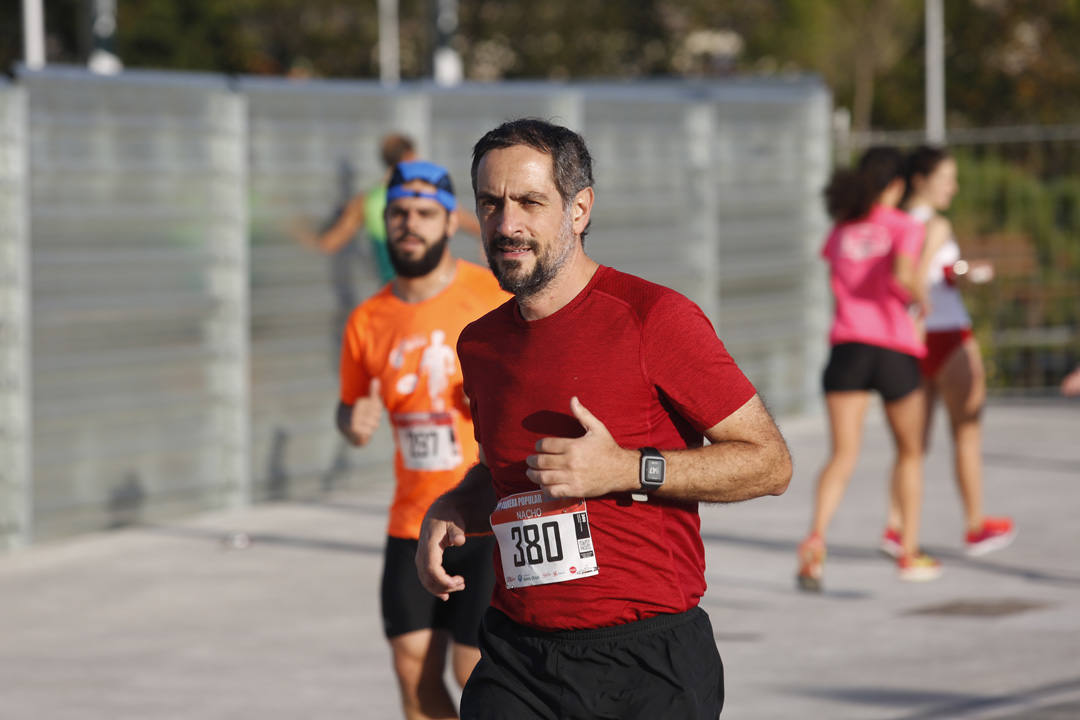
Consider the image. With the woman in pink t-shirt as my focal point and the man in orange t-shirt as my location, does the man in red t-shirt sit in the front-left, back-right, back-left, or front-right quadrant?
back-right

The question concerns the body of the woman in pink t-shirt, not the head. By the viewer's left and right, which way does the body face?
facing away from the viewer and to the right of the viewer

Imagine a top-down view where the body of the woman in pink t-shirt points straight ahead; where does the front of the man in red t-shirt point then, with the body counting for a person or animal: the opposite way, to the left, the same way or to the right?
the opposite way

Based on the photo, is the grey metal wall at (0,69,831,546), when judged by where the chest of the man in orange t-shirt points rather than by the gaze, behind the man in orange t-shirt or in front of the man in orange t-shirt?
behind

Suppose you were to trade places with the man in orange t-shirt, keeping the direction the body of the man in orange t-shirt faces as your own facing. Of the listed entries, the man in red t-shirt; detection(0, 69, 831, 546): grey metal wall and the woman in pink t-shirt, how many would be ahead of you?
1

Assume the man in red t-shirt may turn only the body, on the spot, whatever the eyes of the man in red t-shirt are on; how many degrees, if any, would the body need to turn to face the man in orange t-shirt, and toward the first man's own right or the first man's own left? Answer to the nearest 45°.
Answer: approximately 135° to the first man's own right

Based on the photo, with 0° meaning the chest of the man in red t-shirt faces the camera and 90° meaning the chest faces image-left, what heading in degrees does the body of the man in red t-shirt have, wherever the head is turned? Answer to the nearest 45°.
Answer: approximately 45°

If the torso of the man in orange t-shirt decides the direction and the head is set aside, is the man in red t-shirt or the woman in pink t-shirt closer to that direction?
the man in red t-shirt

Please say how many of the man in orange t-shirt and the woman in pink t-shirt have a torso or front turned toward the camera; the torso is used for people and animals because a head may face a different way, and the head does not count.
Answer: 1
